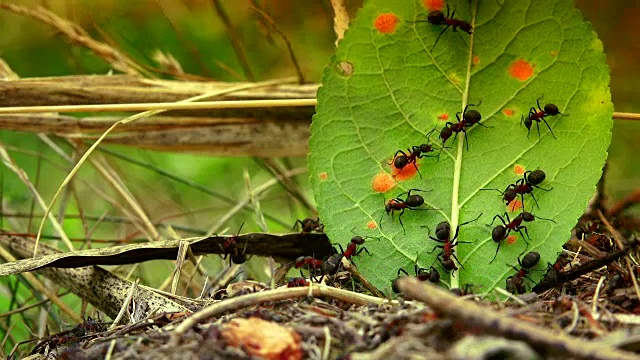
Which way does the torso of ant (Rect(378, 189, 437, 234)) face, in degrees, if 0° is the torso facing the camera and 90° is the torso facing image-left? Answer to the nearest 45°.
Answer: approximately 90°
